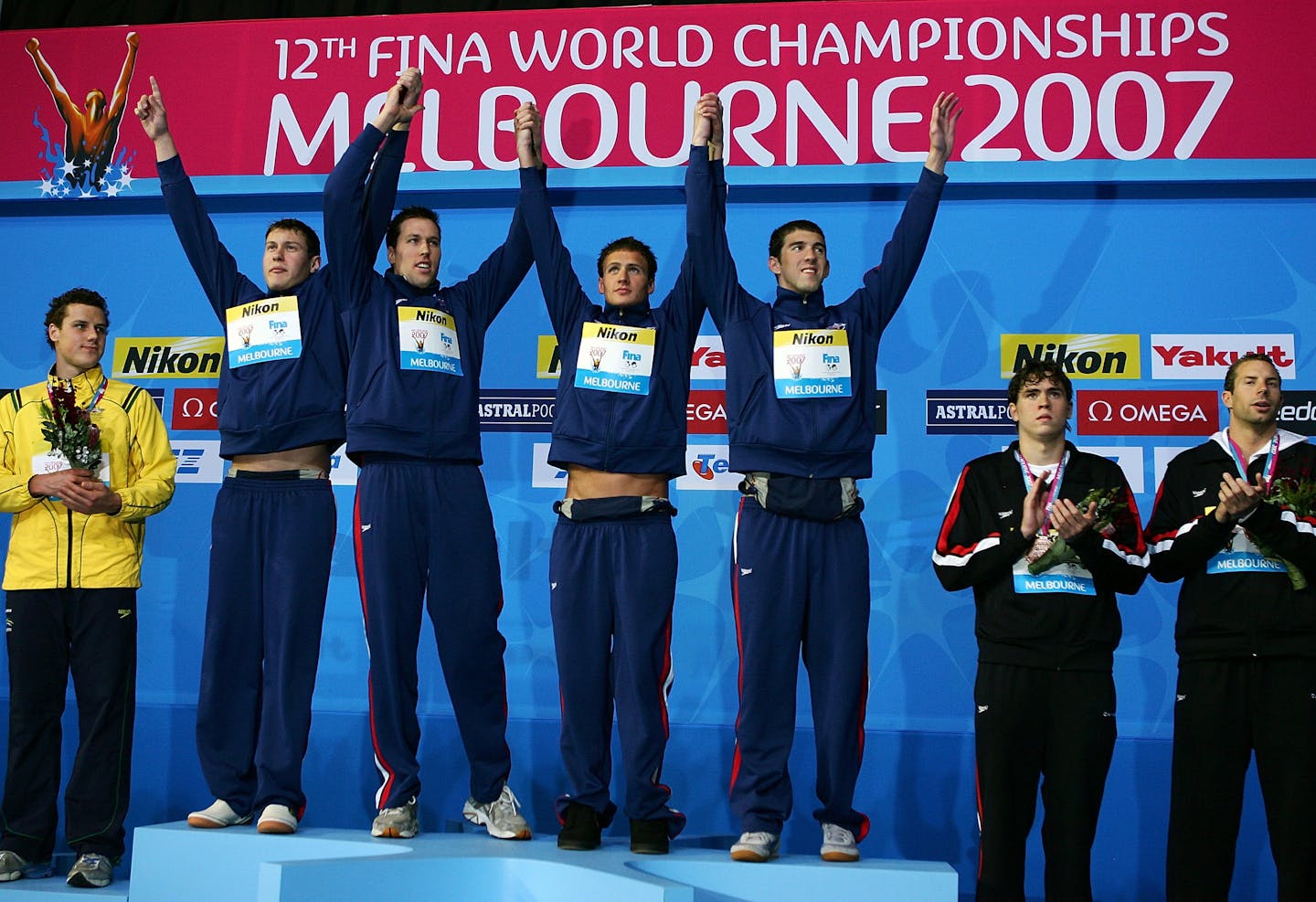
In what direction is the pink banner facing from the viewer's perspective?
toward the camera
